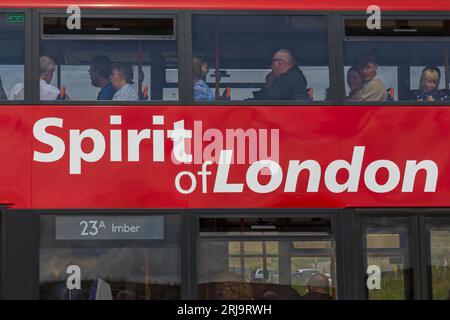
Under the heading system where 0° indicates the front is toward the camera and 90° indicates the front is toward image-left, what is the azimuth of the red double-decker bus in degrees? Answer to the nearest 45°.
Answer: approximately 90°

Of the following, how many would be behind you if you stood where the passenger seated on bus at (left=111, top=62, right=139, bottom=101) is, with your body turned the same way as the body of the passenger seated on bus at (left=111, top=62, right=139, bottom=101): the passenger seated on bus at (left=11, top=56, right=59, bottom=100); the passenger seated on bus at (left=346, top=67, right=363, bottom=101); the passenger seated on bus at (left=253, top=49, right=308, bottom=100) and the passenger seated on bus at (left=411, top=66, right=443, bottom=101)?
3

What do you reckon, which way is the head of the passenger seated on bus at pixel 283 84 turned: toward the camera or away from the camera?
toward the camera

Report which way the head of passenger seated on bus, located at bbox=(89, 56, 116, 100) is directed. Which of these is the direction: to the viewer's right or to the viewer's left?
to the viewer's left

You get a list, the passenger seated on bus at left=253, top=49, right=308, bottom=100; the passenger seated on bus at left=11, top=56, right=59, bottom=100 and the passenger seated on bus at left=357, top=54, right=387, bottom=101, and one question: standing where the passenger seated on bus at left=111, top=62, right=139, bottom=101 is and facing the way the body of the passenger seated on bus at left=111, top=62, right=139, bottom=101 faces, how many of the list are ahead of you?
1

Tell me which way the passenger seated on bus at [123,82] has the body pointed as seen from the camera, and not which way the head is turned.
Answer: to the viewer's left
